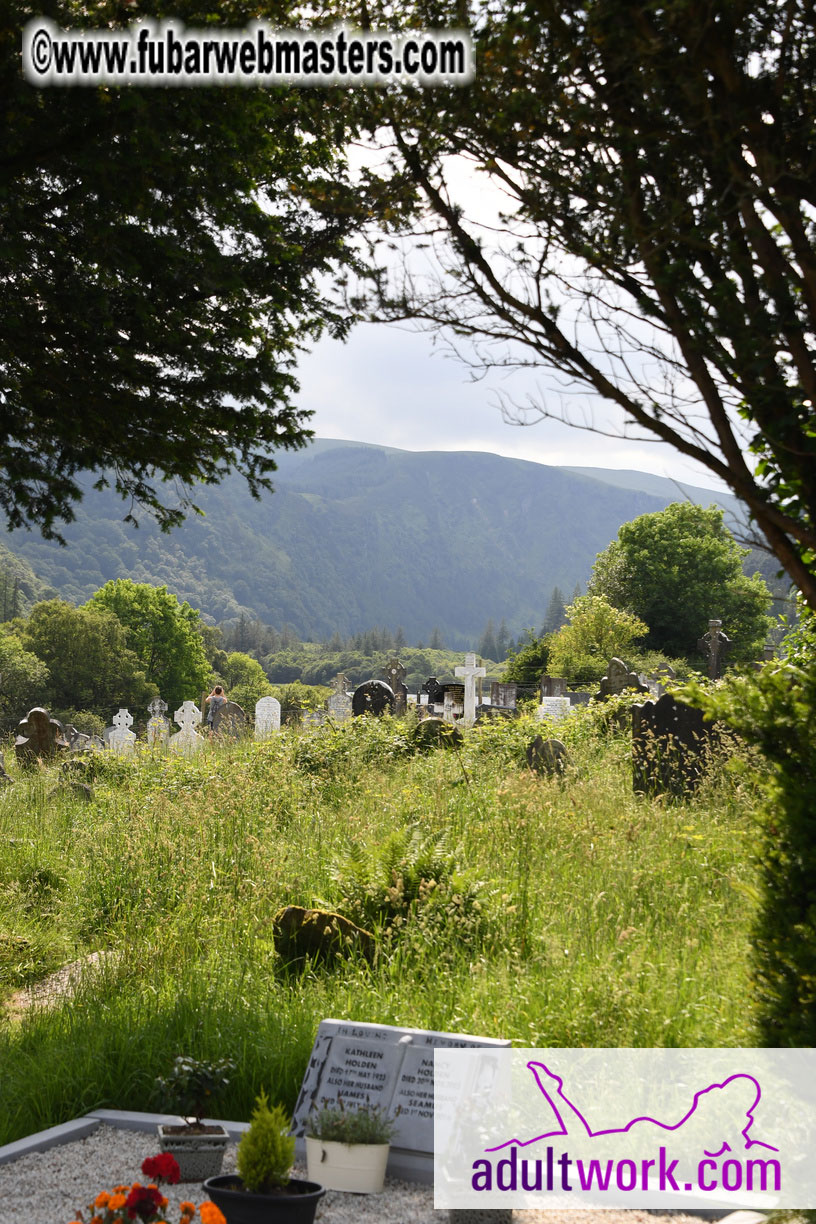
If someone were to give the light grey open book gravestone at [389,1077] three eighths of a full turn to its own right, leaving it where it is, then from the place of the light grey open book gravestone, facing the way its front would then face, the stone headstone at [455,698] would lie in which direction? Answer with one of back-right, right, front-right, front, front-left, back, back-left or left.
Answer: front-right

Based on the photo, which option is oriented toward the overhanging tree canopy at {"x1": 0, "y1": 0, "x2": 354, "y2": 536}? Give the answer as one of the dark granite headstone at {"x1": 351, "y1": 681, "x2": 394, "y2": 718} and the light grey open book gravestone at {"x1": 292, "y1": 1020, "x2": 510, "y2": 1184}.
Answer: the dark granite headstone

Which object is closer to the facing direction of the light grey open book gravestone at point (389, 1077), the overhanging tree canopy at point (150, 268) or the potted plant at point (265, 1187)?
the potted plant

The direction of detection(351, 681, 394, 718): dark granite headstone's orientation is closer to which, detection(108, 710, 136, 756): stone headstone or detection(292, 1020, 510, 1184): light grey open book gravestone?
the light grey open book gravestone

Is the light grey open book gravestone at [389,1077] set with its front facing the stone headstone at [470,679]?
no

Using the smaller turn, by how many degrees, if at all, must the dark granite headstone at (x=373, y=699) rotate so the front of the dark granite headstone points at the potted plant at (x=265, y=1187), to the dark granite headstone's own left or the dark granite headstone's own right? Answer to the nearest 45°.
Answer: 0° — it already faces it

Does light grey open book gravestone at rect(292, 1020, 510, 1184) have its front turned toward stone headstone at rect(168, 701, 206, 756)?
no

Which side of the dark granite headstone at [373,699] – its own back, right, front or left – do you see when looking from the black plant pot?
front

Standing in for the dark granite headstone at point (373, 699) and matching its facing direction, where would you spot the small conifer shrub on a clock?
The small conifer shrub is roughly at 12 o'clock from the dark granite headstone.

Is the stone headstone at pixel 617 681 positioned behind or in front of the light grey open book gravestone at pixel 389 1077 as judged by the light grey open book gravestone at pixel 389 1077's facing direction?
behind

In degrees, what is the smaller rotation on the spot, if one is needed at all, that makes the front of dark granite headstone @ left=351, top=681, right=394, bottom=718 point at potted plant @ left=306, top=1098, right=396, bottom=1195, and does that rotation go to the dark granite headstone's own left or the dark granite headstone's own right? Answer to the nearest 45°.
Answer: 0° — it already faces it

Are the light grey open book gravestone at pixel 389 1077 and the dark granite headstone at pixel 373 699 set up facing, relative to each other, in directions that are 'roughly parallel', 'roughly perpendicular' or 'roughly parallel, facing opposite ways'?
roughly parallel

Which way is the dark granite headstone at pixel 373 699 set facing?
toward the camera

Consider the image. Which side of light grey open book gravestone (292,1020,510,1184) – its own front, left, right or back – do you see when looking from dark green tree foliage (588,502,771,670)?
back
